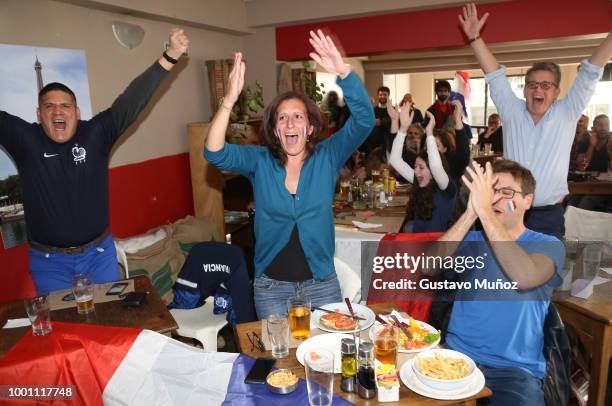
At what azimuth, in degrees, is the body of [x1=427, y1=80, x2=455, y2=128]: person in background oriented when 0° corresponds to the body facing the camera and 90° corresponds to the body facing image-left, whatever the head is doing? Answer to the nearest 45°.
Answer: approximately 0°

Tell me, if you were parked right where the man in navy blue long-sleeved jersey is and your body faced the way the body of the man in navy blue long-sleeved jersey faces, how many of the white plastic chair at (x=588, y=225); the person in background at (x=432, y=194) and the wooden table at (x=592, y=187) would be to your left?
3

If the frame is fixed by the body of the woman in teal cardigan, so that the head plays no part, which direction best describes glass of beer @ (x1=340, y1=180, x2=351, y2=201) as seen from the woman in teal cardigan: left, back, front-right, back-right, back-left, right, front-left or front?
back

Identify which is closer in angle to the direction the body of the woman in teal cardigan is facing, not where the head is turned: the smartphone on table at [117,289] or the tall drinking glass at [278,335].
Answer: the tall drinking glass

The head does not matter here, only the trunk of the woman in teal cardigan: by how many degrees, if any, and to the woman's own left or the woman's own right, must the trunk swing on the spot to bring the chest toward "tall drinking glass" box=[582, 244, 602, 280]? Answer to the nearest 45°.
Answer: approximately 90° to the woman's own left
